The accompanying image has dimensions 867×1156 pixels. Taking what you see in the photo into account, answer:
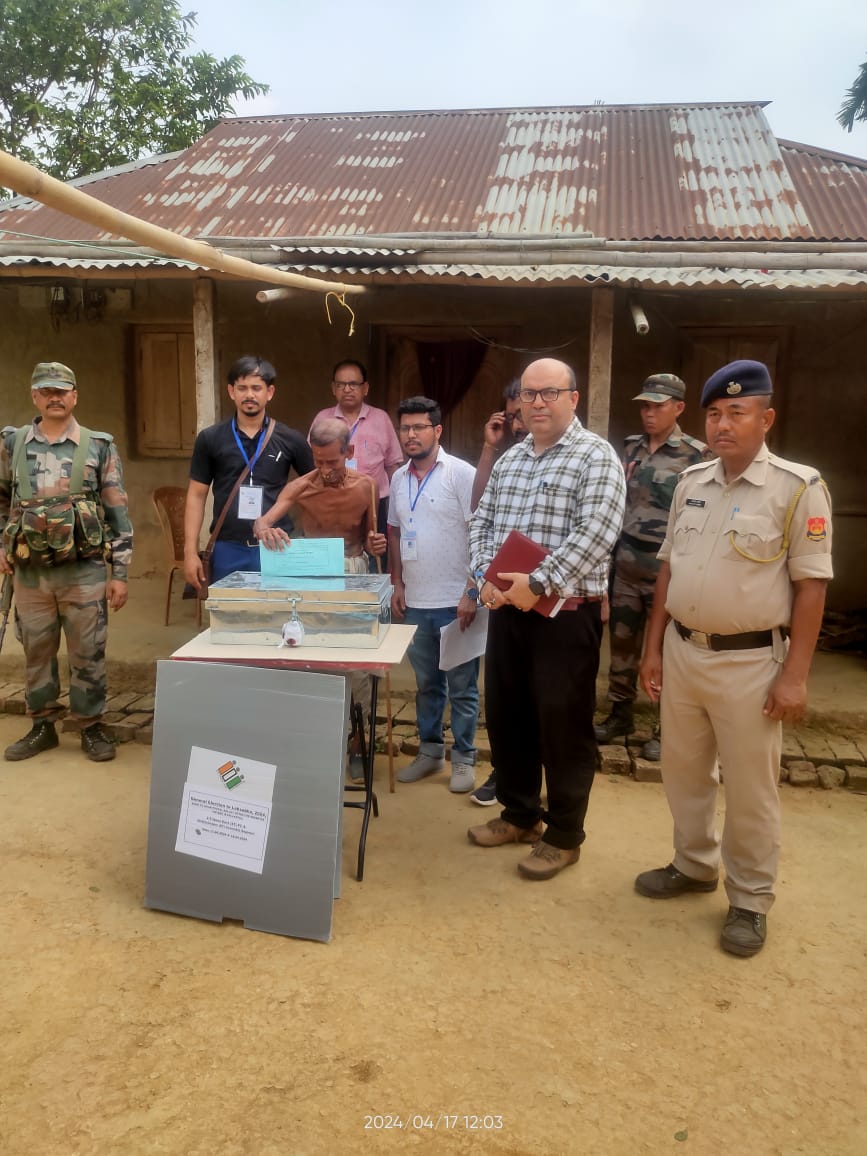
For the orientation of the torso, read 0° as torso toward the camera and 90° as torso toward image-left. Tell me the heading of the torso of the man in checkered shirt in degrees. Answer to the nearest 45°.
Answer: approximately 45°

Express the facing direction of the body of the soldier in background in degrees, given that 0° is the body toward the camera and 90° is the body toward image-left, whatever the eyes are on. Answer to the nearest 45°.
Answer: approximately 45°

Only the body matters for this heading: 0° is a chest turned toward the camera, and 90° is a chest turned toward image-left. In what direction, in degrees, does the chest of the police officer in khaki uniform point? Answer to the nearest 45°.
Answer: approximately 45°

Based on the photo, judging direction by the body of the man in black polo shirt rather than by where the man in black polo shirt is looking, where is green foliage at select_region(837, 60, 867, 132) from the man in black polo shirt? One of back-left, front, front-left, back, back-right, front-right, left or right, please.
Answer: back-left
